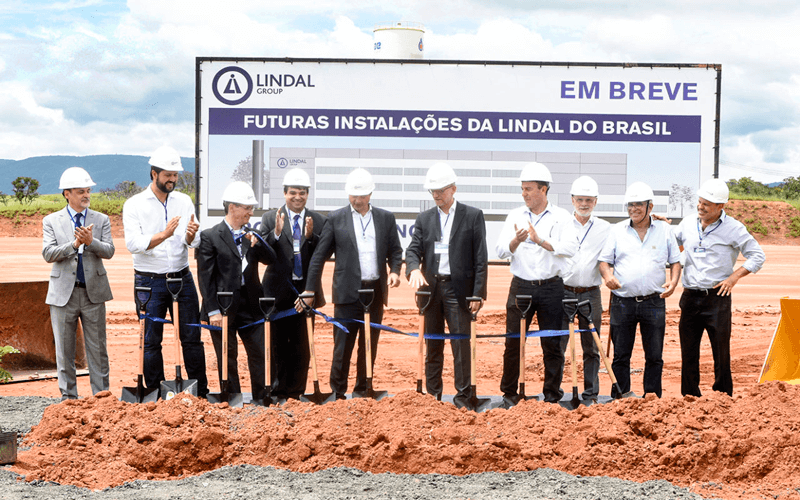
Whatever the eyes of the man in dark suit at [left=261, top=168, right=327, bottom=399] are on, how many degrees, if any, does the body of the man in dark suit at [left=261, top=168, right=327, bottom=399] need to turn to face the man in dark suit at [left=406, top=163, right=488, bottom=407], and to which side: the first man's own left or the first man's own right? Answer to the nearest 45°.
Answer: approximately 90° to the first man's own left

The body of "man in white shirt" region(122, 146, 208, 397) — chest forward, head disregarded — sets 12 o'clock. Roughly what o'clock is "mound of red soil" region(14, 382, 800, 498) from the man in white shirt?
The mound of red soil is roughly at 12 o'clock from the man in white shirt.

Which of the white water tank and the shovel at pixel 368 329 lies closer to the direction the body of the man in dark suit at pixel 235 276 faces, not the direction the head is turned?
the shovel

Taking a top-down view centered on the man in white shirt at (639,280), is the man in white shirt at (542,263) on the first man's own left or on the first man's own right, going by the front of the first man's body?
on the first man's own right
